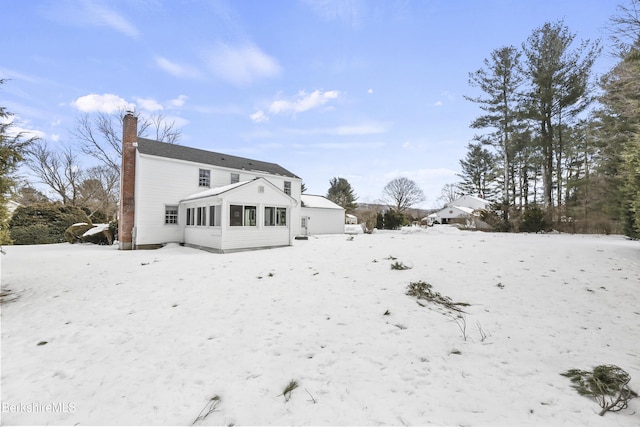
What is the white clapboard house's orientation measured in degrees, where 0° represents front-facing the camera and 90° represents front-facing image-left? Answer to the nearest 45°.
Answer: approximately 135°

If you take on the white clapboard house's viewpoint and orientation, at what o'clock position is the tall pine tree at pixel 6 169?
The tall pine tree is roughly at 8 o'clock from the white clapboard house.

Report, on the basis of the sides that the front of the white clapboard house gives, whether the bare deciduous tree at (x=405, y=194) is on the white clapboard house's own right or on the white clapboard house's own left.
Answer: on the white clapboard house's own right
